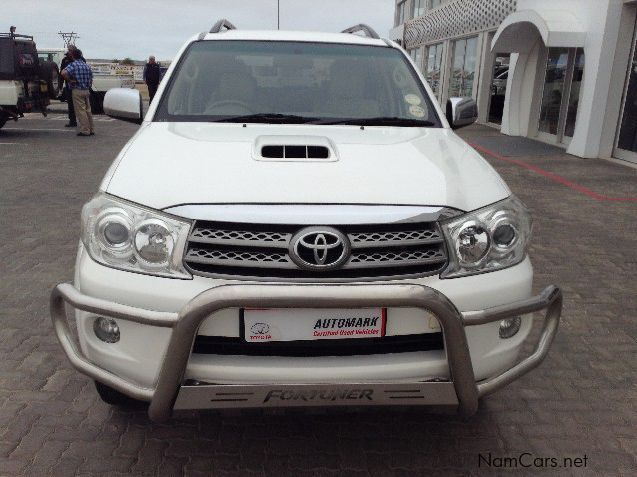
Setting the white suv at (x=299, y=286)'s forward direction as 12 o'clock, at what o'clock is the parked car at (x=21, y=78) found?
The parked car is roughly at 5 o'clock from the white suv.

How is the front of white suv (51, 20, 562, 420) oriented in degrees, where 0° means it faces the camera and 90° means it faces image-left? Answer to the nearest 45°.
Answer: approximately 0°

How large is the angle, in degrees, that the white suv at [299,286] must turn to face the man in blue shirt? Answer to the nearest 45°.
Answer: approximately 135° to its right
